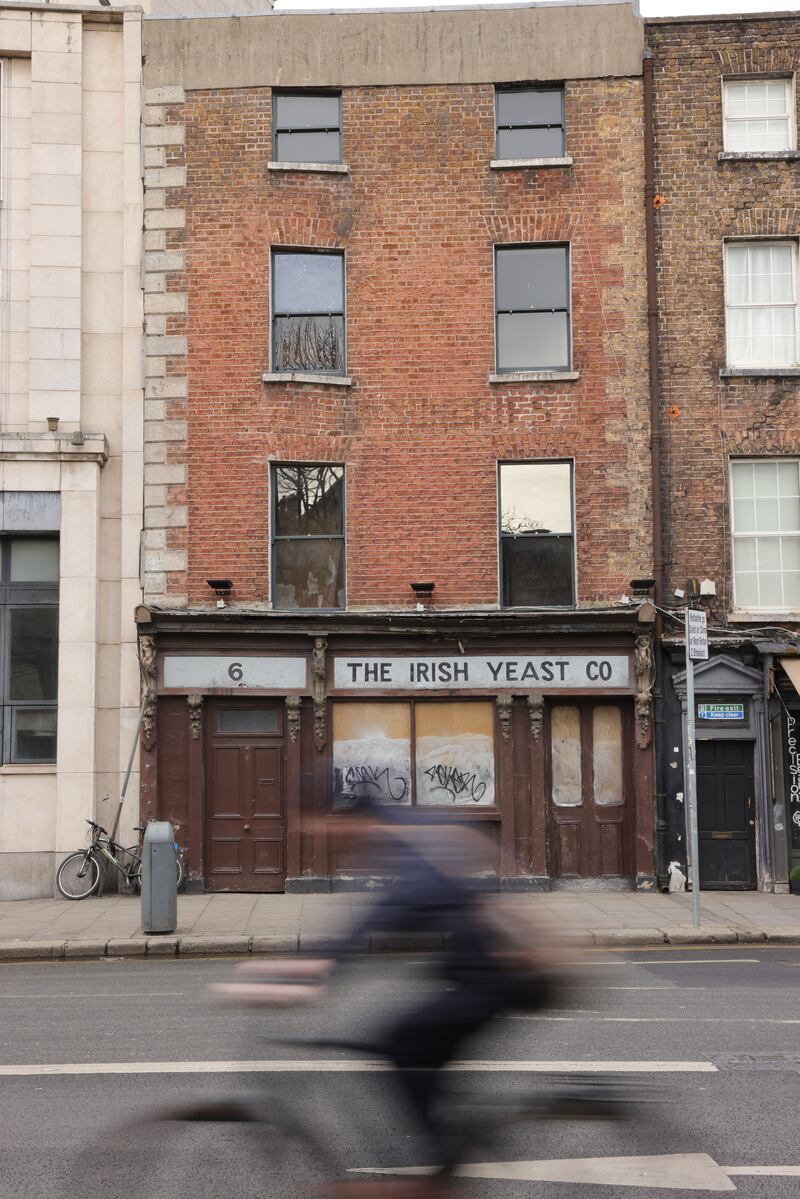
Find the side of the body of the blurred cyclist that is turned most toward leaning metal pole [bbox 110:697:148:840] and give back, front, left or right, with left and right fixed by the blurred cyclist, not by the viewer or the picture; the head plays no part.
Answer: right

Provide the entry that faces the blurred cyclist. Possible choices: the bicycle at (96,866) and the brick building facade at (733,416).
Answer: the brick building facade

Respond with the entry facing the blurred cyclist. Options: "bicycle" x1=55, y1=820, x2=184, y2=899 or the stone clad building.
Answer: the stone clad building

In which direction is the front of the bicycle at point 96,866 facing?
to the viewer's left

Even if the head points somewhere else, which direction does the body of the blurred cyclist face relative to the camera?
to the viewer's left

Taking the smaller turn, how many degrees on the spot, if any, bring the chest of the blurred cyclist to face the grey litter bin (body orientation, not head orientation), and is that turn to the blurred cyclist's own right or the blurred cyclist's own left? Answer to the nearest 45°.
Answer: approximately 90° to the blurred cyclist's own right

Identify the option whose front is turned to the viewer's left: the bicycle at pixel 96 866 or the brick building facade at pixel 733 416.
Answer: the bicycle

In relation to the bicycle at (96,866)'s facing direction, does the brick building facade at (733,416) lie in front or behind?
behind

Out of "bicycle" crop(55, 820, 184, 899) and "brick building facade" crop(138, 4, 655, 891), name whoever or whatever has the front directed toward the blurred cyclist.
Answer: the brick building facade
